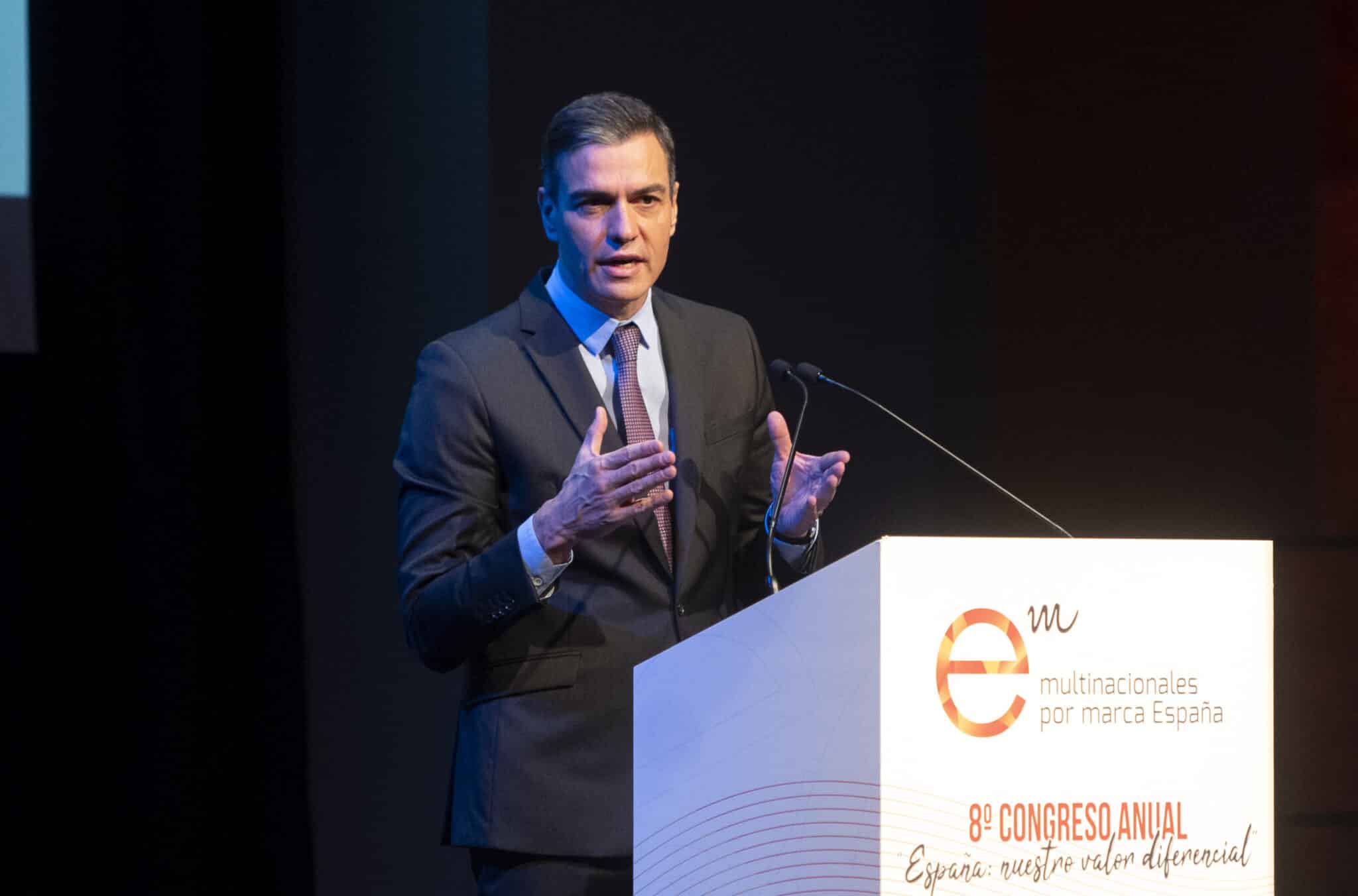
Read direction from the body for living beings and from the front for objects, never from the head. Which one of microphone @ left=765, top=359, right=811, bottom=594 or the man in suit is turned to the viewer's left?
the microphone

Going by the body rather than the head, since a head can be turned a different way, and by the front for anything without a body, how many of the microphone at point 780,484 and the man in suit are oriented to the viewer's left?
1

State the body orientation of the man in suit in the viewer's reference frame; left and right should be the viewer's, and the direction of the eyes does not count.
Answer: facing the viewer and to the right of the viewer

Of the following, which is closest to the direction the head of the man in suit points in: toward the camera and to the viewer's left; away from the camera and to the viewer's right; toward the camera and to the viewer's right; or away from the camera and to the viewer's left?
toward the camera and to the viewer's right

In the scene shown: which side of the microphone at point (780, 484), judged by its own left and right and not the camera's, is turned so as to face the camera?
left
